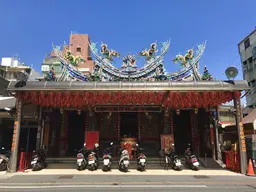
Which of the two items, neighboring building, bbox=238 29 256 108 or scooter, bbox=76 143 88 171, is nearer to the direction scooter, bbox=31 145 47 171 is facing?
the neighboring building

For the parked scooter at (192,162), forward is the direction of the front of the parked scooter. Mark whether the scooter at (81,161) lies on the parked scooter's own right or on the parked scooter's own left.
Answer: on the parked scooter's own left

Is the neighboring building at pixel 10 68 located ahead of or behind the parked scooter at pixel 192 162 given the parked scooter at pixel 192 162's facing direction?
ahead

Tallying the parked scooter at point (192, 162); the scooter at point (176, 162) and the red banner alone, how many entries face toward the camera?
1

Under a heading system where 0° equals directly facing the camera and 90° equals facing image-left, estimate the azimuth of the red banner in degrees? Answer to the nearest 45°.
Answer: approximately 0°

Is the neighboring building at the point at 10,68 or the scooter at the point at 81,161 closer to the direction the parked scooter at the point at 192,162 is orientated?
the neighboring building

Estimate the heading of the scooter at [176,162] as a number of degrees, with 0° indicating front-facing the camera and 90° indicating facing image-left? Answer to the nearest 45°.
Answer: approximately 135°

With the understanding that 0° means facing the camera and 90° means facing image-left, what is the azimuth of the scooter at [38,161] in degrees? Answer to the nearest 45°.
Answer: approximately 225°

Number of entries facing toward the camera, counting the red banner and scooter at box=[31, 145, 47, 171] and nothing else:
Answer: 1

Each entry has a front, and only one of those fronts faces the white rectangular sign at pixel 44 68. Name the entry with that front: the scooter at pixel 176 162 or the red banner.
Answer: the scooter

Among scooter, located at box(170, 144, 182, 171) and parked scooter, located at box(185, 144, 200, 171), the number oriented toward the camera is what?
0
